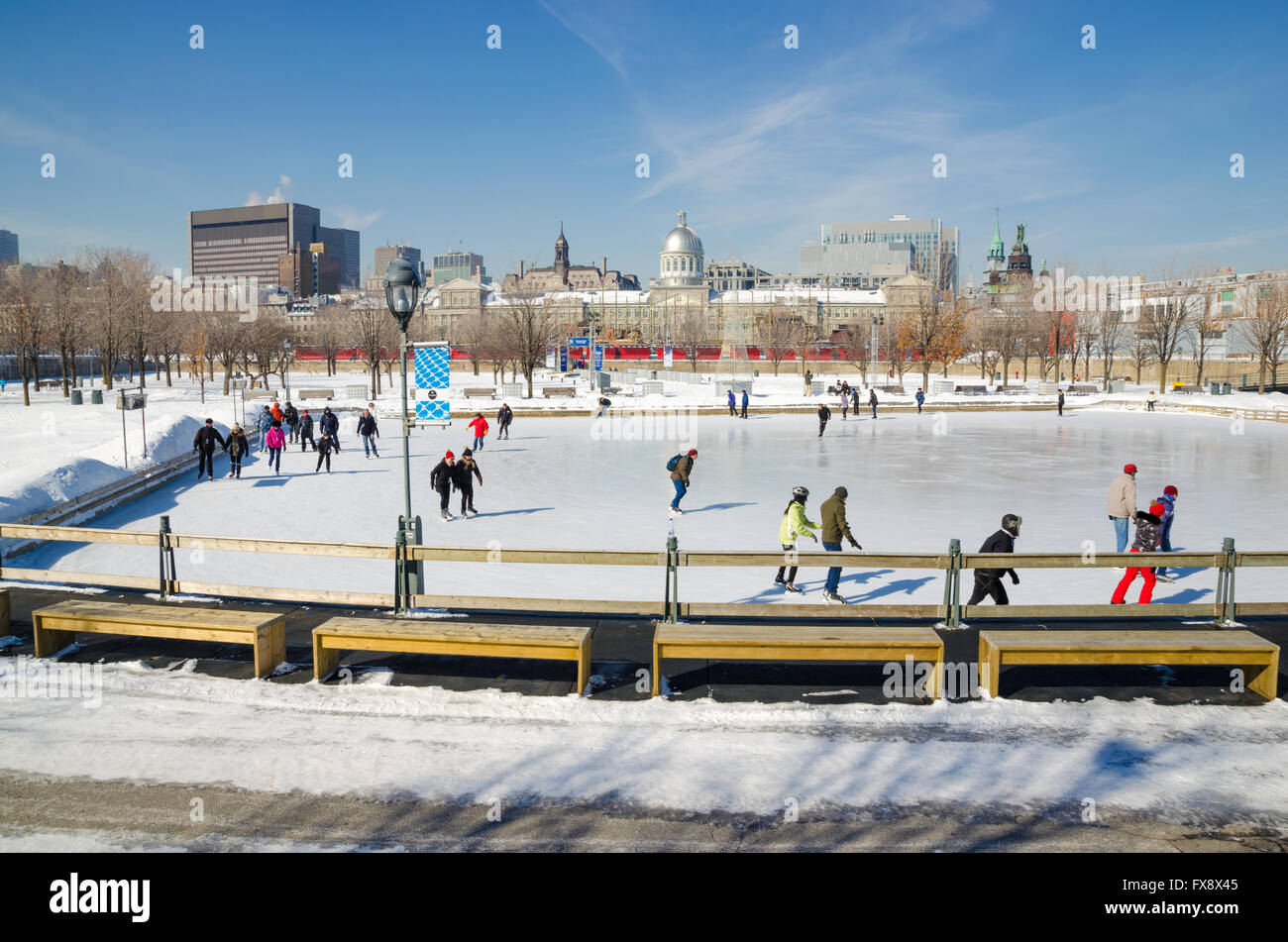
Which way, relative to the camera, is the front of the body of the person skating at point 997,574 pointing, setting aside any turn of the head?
to the viewer's right

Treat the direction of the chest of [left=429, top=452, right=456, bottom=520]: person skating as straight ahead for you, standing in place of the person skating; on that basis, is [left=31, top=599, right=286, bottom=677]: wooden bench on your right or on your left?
on your right

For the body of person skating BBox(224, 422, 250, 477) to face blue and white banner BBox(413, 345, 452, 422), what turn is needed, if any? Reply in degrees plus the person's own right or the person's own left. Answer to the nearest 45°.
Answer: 0° — they already face it

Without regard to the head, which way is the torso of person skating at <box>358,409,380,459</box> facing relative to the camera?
toward the camera

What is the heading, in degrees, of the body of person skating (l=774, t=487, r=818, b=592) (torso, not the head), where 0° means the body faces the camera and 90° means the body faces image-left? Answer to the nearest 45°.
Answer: approximately 270°

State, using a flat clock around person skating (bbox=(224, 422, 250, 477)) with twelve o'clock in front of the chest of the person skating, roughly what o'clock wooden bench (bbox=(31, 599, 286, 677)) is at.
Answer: The wooden bench is roughly at 12 o'clock from the person skating.

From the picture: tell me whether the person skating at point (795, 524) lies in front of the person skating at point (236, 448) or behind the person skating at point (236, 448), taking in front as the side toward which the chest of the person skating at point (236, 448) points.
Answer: in front

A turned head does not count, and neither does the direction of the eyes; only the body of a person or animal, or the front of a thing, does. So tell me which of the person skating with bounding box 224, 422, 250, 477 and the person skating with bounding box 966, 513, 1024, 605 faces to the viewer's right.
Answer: the person skating with bounding box 966, 513, 1024, 605

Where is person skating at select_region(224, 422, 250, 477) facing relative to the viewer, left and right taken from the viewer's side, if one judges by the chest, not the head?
facing the viewer

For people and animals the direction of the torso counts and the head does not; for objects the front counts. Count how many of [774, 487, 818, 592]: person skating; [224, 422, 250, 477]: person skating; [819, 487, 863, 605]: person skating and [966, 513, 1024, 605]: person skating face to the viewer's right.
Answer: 3

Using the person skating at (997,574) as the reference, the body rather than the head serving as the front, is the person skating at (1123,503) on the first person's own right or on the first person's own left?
on the first person's own left

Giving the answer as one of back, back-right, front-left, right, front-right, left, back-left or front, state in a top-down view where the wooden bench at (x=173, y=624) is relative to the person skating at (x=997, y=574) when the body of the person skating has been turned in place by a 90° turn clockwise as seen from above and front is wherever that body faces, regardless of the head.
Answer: front-right

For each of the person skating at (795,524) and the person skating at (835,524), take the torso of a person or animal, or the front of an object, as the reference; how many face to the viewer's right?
2
